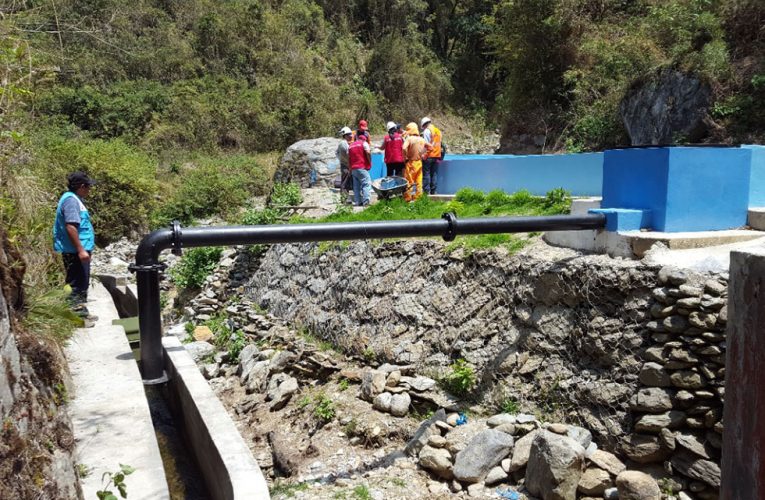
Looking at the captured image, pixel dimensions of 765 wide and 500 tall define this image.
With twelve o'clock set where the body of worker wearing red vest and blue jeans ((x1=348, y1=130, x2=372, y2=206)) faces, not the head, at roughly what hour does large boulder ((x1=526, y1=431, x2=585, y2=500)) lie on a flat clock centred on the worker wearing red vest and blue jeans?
The large boulder is roughly at 4 o'clock from the worker wearing red vest and blue jeans.

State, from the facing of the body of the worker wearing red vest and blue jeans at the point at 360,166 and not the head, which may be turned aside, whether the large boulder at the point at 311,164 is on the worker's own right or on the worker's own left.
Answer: on the worker's own left

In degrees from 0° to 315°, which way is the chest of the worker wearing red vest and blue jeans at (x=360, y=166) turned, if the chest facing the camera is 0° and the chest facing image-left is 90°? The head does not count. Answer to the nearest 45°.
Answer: approximately 225°

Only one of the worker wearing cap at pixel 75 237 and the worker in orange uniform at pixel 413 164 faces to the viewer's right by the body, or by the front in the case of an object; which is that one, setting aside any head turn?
the worker wearing cap

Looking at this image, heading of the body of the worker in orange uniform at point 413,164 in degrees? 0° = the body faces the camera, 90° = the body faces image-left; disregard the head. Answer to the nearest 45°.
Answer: approximately 135°

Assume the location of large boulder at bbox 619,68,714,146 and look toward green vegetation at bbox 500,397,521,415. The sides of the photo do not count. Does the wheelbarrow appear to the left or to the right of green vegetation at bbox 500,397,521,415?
right

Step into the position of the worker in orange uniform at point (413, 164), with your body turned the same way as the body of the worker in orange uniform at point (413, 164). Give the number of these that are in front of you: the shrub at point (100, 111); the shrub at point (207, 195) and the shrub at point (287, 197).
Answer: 3

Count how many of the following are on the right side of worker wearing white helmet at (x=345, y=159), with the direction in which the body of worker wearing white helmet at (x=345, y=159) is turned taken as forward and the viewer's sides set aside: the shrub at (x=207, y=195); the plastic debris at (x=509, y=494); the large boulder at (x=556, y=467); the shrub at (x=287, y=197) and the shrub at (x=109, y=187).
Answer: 2

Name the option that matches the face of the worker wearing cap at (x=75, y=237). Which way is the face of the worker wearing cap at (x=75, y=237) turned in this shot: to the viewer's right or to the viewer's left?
to the viewer's right

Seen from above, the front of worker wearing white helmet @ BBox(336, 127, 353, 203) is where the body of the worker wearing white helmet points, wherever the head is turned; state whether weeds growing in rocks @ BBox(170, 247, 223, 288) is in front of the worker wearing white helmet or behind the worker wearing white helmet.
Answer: behind

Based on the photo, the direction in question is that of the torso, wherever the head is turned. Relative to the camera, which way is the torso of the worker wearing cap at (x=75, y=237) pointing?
to the viewer's right

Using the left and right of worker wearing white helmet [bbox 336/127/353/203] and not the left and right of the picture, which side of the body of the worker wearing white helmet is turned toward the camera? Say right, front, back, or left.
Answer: right
